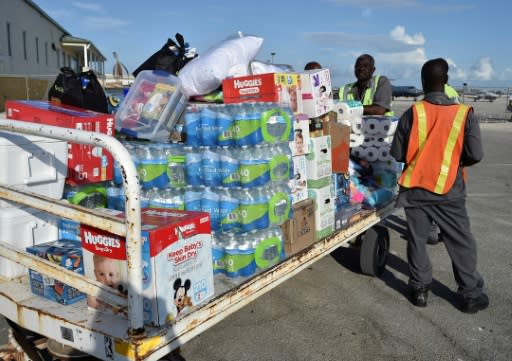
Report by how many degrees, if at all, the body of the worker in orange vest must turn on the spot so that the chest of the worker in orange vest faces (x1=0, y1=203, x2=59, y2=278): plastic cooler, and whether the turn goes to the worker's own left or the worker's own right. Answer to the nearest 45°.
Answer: approximately 135° to the worker's own left

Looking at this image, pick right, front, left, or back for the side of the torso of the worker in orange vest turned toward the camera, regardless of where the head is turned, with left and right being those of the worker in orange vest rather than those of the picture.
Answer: back

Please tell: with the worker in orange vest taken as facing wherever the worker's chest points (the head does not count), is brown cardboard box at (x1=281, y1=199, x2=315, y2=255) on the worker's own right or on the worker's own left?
on the worker's own left

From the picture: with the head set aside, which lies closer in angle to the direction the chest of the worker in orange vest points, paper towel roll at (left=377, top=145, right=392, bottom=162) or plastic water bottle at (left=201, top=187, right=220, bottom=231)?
the paper towel roll
